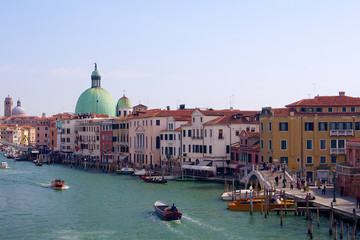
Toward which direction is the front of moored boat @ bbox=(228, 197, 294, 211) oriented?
to the viewer's left

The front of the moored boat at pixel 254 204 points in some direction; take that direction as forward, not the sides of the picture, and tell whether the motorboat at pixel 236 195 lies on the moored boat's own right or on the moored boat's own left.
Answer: on the moored boat's own right

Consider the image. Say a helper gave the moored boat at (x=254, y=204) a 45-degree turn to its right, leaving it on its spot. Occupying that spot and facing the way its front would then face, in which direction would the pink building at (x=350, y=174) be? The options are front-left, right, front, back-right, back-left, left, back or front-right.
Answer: back-right
